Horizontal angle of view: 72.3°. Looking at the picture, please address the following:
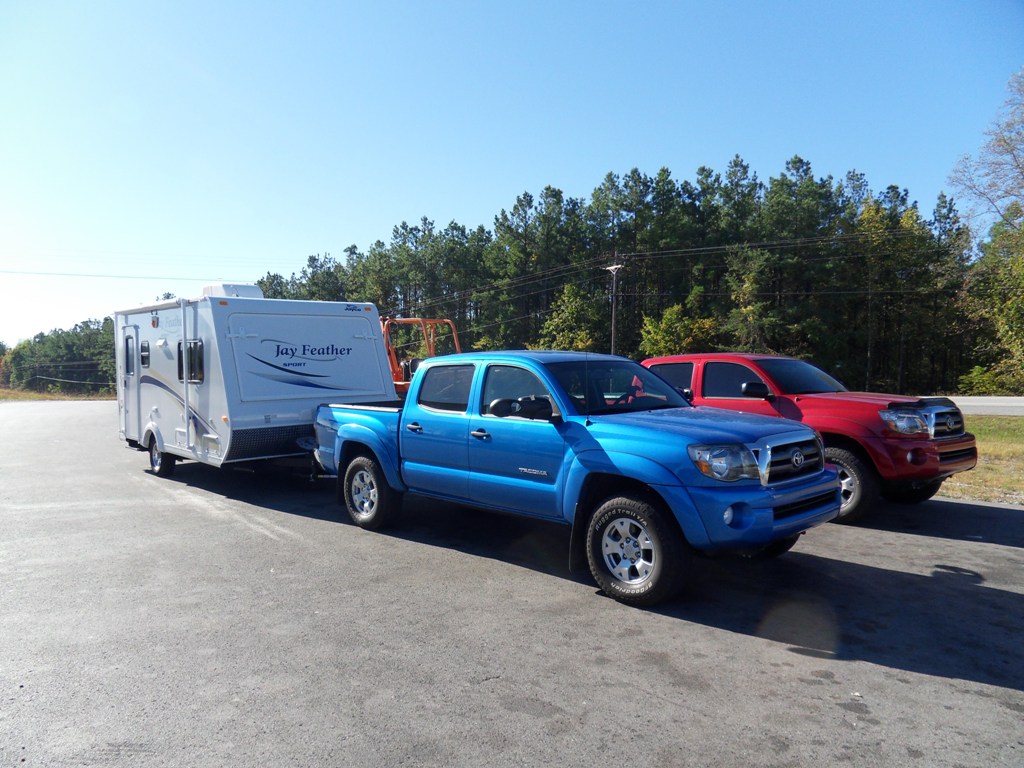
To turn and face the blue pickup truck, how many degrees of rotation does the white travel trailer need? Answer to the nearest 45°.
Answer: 0° — it already faces it

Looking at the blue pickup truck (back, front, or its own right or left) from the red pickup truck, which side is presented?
left

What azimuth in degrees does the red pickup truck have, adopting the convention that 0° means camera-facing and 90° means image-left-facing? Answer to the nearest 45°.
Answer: approximately 315°

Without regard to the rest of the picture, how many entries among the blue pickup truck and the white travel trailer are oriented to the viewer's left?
0

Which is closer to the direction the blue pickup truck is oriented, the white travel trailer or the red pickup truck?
the red pickup truck

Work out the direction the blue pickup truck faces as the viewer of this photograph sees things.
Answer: facing the viewer and to the right of the viewer

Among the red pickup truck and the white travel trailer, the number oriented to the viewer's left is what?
0

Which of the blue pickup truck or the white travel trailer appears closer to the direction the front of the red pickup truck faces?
the blue pickup truck

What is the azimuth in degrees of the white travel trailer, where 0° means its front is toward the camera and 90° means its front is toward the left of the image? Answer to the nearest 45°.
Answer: approximately 315°

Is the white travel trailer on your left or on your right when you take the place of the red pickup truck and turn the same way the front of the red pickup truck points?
on your right

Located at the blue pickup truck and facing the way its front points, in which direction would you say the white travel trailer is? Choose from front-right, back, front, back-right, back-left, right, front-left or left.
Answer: back
